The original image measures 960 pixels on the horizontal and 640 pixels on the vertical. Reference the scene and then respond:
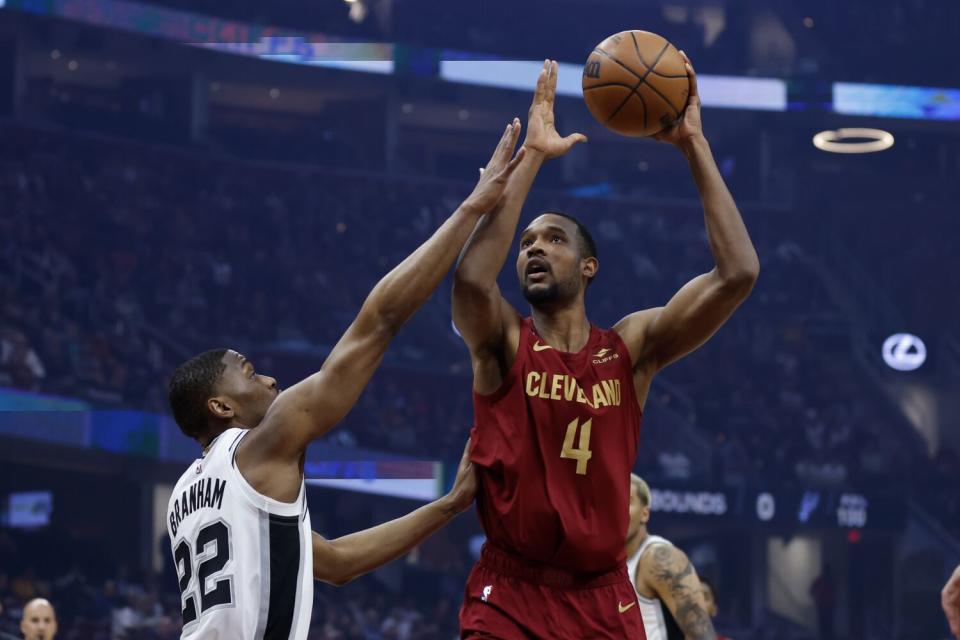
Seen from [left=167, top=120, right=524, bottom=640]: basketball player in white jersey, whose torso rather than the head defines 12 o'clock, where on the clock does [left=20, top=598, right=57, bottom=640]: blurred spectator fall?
The blurred spectator is roughly at 10 o'clock from the basketball player in white jersey.

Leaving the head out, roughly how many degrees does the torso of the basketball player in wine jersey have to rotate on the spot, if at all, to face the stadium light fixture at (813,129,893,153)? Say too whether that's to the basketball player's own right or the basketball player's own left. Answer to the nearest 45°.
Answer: approximately 180°

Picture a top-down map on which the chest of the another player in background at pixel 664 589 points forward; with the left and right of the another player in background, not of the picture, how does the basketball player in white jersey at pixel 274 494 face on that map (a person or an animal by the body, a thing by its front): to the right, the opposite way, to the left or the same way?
the opposite way

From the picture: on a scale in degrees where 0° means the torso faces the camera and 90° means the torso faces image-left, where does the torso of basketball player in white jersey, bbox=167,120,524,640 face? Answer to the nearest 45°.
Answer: approximately 225°

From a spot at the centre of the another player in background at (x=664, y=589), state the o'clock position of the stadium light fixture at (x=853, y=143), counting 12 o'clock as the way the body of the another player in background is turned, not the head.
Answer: The stadium light fixture is roughly at 5 o'clock from another player in background.

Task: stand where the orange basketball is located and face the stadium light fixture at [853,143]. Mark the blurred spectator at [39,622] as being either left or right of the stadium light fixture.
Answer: left

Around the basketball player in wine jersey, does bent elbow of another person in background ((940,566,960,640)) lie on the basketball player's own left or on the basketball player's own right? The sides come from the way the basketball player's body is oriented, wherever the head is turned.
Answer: on the basketball player's own left

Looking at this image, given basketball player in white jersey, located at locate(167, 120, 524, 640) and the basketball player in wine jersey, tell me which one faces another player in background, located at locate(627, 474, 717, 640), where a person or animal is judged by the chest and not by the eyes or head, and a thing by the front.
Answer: the basketball player in white jersey

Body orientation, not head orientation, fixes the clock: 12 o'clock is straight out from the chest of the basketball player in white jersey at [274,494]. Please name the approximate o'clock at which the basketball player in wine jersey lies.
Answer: The basketball player in wine jersey is roughly at 1 o'clock from the basketball player in white jersey.

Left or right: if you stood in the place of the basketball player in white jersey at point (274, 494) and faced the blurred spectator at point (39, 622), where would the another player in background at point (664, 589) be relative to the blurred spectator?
right

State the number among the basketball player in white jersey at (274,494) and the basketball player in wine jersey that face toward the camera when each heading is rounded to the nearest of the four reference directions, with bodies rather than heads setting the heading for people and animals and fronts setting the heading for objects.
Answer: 1
